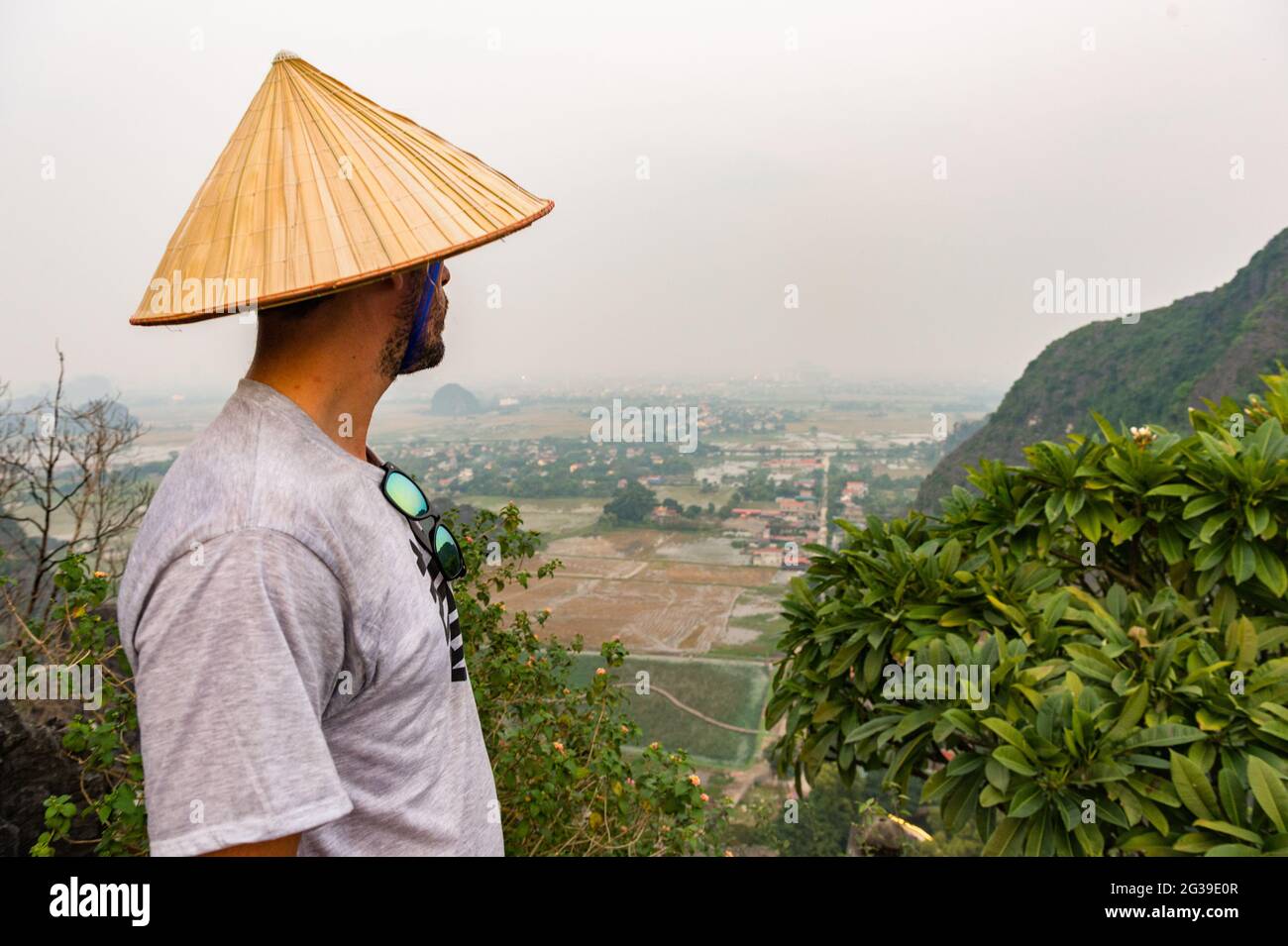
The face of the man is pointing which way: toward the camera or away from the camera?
away from the camera

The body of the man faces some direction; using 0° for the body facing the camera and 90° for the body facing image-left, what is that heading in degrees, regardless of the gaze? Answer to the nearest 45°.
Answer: approximately 270°
